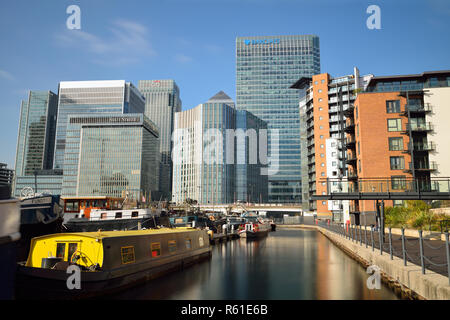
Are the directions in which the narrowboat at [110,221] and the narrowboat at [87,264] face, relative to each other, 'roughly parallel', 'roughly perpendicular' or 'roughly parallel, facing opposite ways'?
roughly parallel
